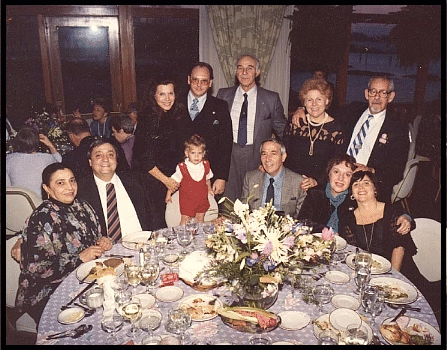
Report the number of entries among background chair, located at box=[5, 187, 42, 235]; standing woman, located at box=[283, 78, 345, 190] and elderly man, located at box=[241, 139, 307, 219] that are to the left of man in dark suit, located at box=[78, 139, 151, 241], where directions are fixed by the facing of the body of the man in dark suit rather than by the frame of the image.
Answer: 2

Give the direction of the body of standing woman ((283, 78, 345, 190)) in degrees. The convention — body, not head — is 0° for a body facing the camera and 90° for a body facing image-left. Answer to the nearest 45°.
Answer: approximately 0°

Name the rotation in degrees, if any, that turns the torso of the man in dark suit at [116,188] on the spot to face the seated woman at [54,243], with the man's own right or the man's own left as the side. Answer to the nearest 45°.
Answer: approximately 45° to the man's own right

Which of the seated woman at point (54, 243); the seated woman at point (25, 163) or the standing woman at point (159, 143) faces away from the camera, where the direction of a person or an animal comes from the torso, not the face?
the seated woman at point (25, 163)

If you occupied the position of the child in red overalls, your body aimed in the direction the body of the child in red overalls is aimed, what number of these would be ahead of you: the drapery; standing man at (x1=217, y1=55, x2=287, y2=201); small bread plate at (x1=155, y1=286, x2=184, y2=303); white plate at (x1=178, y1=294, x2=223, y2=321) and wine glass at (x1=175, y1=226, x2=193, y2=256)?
3

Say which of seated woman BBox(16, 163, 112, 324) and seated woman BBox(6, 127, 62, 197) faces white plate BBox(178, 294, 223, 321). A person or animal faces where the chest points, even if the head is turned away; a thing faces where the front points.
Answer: seated woman BBox(16, 163, 112, 324)

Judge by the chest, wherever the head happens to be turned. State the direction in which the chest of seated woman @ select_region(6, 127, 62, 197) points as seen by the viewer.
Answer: away from the camera

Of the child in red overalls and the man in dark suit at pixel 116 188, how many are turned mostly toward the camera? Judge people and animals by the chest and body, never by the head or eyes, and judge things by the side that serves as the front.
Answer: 2

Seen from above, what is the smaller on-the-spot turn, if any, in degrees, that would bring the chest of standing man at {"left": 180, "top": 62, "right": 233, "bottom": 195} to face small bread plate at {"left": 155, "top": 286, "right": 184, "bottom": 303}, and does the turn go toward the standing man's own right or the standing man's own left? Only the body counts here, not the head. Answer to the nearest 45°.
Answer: approximately 45° to the standing man's own left

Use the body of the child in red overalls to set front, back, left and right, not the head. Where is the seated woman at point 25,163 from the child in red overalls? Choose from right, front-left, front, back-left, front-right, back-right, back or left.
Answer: right

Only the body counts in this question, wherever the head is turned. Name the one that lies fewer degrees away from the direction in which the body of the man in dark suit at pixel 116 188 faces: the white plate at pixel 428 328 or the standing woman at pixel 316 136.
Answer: the white plate

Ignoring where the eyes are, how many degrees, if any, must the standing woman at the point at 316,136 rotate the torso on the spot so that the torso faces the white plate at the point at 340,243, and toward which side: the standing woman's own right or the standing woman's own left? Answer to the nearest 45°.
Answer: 0° — they already face it

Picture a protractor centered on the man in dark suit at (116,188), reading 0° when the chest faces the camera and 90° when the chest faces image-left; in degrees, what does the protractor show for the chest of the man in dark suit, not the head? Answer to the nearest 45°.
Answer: approximately 0°

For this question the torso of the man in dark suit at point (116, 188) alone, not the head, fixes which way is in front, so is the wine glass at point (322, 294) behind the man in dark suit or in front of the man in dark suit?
in front

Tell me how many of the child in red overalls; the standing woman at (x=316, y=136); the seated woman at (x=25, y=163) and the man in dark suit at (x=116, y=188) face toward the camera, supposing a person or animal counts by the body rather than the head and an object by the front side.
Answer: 3
